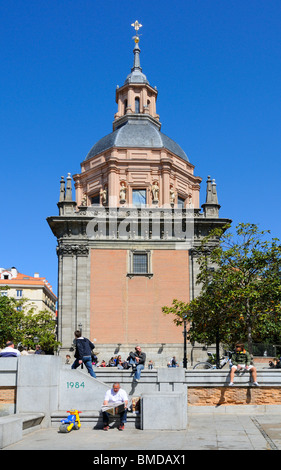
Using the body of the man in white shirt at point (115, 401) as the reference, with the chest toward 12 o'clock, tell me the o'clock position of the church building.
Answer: The church building is roughly at 6 o'clock from the man in white shirt.

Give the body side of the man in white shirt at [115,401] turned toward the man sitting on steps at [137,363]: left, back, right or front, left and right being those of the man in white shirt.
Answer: back

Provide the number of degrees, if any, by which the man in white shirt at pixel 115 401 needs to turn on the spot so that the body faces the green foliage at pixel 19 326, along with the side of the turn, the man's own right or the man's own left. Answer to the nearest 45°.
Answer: approximately 180°

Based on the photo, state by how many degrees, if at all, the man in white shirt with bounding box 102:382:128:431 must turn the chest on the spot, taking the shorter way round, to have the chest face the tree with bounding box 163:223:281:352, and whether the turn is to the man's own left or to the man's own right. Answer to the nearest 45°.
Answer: approximately 135° to the man's own left

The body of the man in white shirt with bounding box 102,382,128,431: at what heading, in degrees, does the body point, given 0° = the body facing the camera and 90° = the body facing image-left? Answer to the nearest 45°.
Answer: approximately 0°
